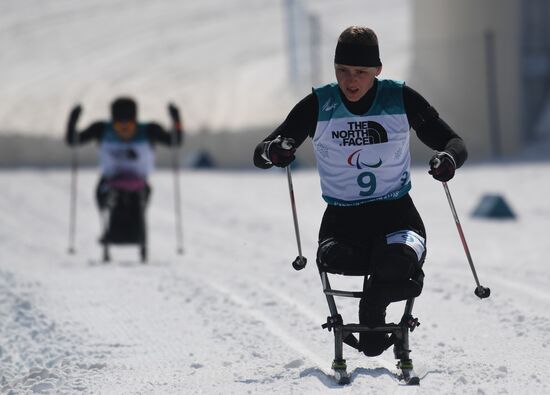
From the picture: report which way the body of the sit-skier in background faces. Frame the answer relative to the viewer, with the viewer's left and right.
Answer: facing the viewer
